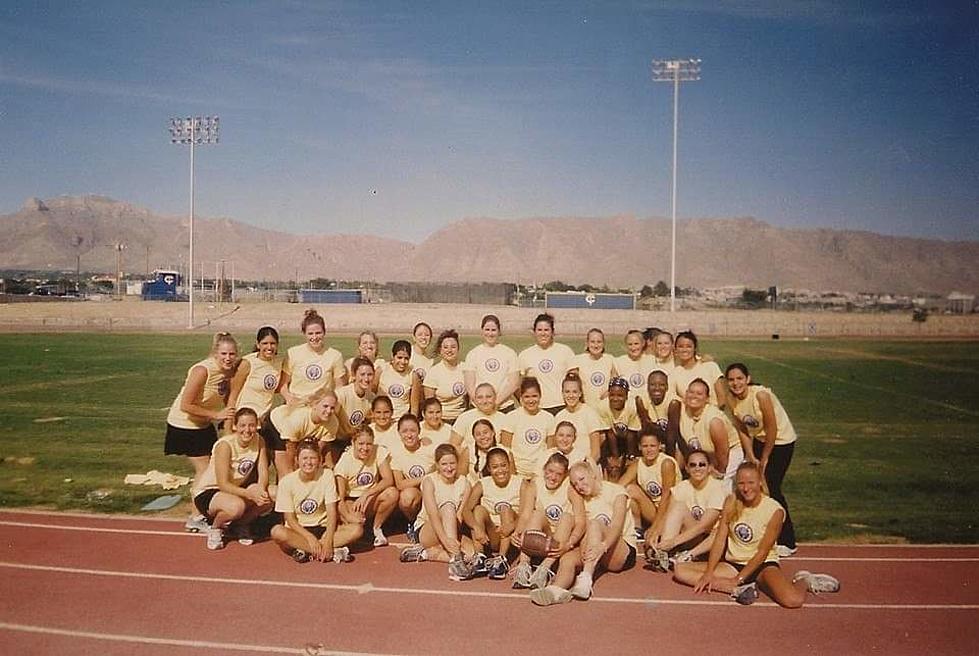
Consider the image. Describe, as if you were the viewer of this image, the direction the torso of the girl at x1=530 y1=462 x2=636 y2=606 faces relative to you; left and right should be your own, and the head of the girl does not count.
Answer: facing the viewer and to the left of the viewer

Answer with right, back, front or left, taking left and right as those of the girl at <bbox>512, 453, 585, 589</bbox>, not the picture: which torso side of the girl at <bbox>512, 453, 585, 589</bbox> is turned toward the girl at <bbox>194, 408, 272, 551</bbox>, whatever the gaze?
right

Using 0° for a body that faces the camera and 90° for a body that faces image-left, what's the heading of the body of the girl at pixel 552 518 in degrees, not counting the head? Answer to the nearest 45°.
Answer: approximately 0°

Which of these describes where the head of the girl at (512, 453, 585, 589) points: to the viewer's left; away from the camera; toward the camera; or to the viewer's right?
toward the camera

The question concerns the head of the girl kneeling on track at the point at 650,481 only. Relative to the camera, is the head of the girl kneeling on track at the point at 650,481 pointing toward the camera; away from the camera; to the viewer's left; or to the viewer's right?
toward the camera

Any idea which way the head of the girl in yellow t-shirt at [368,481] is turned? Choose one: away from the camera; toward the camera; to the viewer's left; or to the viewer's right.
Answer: toward the camera
